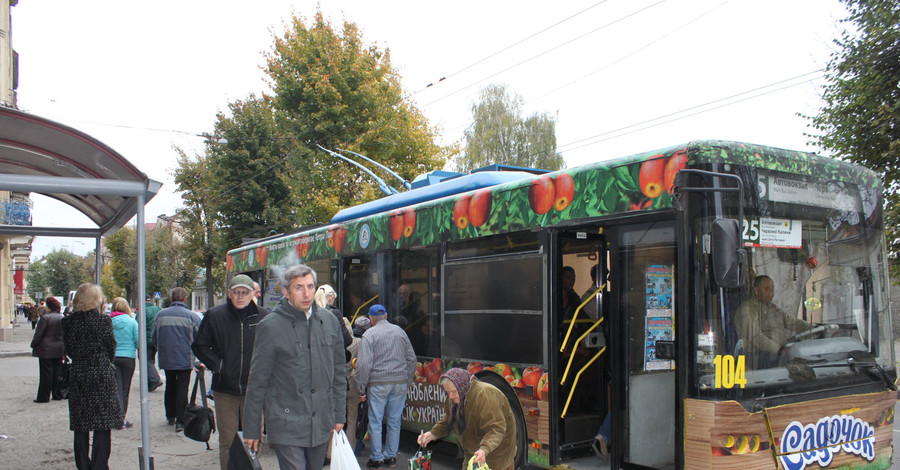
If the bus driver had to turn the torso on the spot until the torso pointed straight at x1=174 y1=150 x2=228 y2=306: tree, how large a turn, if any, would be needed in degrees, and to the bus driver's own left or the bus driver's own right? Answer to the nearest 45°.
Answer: approximately 180°

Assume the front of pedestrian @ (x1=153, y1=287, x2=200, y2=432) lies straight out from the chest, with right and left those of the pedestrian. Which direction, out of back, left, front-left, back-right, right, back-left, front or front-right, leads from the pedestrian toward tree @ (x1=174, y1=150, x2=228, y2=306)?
front

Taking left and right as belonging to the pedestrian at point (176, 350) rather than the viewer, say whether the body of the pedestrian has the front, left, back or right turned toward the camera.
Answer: back

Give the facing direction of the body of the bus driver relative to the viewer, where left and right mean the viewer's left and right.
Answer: facing the viewer and to the right of the viewer

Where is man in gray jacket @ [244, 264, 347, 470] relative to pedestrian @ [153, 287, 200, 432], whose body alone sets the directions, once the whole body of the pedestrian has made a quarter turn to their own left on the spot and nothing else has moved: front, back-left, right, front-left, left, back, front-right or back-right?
left

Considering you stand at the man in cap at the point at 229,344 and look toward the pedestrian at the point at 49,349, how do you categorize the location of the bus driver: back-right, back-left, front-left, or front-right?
back-right

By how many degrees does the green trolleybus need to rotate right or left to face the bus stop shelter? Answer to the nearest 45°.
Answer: approximately 135° to its right

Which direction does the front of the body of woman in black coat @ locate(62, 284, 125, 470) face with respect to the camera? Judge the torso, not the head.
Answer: away from the camera

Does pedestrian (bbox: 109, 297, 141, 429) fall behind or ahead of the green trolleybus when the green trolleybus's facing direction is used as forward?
behind

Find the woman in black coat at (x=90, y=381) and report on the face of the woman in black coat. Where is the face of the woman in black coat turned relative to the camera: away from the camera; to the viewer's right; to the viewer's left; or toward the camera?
away from the camera

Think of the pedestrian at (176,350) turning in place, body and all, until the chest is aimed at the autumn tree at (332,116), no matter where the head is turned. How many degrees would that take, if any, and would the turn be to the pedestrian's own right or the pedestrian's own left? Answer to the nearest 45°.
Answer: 0° — they already face it

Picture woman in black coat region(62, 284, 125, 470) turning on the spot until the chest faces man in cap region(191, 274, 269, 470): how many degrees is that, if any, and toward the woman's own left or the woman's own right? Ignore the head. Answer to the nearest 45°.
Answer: approximately 135° to the woman's own right

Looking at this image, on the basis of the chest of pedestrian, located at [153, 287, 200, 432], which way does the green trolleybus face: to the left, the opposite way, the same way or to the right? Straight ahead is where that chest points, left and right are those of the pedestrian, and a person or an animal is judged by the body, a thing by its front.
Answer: the opposite way

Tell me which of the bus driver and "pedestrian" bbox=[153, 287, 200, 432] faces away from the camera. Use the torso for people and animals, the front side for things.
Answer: the pedestrian

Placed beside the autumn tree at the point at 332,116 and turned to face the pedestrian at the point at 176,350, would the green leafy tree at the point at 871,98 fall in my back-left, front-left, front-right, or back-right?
front-left
